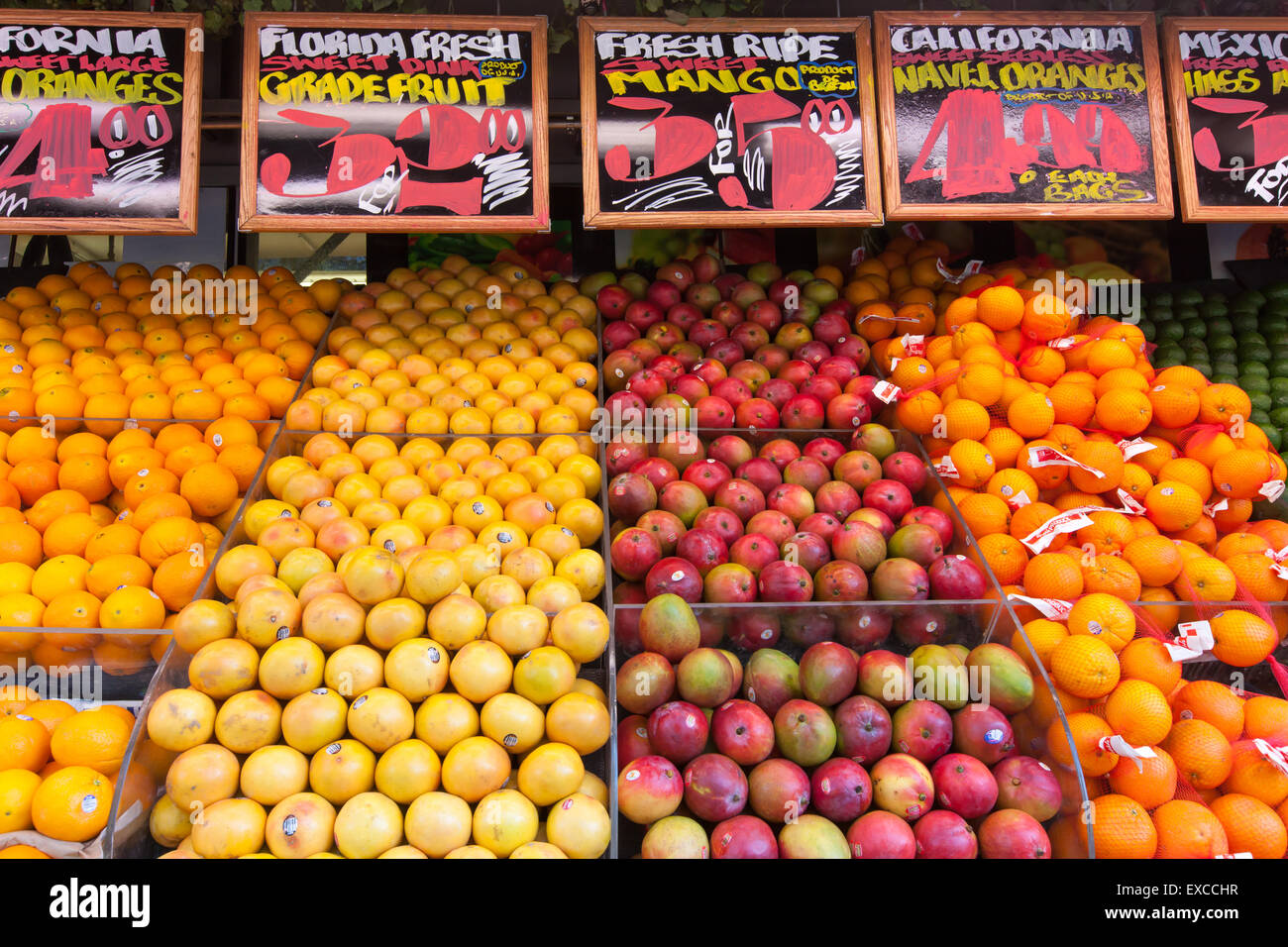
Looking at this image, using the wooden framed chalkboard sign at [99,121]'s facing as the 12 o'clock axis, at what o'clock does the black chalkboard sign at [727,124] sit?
The black chalkboard sign is roughly at 10 o'clock from the wooden framed chalkboard sign.

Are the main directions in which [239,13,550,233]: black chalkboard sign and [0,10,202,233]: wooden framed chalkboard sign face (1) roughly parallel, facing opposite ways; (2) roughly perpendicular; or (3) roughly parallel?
roughly parallel

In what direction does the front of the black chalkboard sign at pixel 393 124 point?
toward the camera

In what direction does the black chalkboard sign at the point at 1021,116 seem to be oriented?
toward the camera

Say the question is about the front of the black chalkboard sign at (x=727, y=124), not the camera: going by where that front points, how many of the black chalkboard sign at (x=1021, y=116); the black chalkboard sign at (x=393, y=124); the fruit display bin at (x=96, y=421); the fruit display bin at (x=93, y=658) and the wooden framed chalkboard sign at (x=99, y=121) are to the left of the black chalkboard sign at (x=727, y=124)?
1

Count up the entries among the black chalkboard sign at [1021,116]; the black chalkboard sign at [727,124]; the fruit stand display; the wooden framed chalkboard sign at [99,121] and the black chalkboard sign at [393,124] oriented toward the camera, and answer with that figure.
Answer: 5

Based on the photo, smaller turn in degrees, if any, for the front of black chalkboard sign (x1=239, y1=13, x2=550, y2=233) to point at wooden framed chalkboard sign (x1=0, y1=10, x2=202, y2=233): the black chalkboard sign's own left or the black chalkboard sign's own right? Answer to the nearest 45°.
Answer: approximately 90° to the black chalkboard sign's own right

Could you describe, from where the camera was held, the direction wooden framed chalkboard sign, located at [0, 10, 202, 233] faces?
facing the viewer

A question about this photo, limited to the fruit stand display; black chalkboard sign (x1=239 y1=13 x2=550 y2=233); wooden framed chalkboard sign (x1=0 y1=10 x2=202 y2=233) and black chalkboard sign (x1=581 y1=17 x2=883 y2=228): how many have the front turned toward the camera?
4

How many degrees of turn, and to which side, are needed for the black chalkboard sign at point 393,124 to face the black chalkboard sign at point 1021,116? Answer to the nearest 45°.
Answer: approximately 90° to its left
